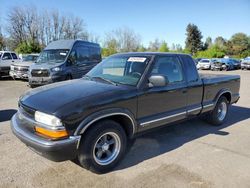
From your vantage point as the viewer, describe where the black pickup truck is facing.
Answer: facing the viewer and to the left of the viewer

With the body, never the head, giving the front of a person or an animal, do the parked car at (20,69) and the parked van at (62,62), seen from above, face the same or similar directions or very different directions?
same or similar directions

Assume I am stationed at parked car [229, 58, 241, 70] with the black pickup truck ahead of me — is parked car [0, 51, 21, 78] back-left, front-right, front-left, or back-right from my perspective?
front-right

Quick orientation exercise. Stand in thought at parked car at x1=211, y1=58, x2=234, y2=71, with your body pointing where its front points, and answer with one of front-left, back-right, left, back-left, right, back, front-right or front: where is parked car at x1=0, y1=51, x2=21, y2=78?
front

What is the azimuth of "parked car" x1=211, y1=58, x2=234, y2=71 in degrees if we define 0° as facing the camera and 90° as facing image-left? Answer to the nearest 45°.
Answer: approximately 45°

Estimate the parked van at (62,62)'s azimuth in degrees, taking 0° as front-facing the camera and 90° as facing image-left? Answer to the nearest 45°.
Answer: approximately 45°

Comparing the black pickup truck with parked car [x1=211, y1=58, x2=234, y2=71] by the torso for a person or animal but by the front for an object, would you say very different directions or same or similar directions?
same or similar directions

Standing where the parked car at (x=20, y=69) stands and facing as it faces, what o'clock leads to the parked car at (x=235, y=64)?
the parked car at (x=235, y=64) is roughly at 7 o'clock from the parked car at (x=20, y=69).

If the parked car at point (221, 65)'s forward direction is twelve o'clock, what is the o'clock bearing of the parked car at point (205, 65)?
the parked car at point (205, 65) is roughly at 2 o'clock from the parked car at point (221, 65).

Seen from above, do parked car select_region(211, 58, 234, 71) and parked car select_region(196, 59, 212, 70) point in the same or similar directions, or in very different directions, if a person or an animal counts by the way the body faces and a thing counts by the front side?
same or similar directions

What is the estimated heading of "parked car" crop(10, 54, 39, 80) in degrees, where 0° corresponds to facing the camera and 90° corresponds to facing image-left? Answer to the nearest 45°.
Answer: approximately 45°

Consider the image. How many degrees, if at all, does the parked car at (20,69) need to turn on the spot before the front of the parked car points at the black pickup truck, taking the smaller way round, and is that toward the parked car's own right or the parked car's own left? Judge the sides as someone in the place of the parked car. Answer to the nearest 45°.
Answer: approximately 45° to the parked car's own left
